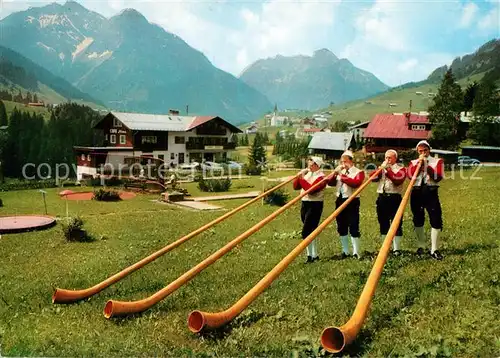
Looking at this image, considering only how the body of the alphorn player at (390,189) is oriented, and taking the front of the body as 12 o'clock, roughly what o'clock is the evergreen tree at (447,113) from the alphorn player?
The evergreen tree is roughly at 5 o'clock from the alphorn player.

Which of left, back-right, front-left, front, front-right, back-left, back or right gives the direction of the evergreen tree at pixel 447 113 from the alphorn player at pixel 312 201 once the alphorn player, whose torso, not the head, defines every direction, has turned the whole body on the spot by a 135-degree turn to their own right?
front-right

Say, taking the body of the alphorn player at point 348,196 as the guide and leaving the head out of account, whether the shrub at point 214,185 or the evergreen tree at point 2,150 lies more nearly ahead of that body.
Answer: the evergreen tree

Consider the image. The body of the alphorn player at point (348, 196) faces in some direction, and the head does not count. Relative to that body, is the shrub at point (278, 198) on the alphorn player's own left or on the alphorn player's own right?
on the alphorn player's own right

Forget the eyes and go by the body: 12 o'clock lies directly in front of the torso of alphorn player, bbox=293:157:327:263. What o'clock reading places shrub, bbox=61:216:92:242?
The shrub is roughly at 2 o'clock from the alphorn player.

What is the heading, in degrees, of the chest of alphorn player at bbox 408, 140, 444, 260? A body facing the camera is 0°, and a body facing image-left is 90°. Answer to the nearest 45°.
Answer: approximately 0°

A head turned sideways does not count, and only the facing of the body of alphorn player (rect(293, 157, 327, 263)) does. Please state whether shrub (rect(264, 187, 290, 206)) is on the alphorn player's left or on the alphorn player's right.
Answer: on the alphorn player's right
